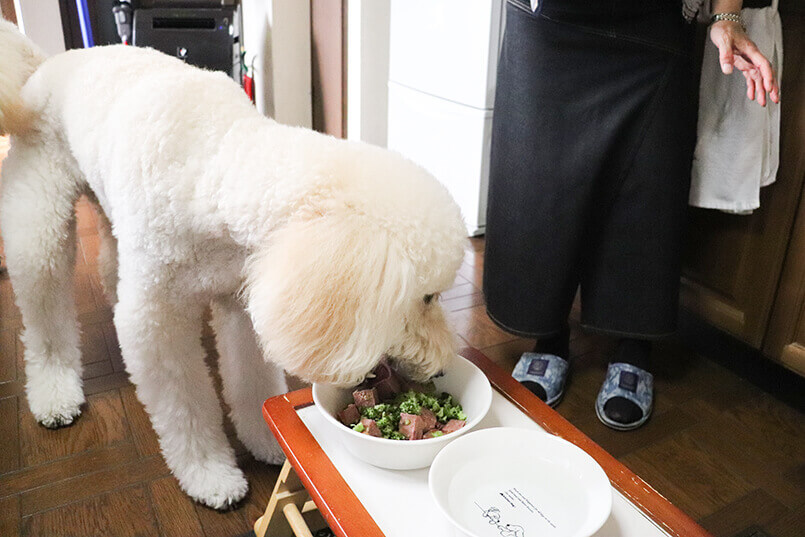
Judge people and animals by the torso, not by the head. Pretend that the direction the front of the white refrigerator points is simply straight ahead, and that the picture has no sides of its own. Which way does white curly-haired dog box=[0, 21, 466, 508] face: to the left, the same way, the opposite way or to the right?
to the left

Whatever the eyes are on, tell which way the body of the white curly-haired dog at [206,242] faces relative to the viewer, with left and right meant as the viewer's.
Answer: facing the viewer and to the right of the viewer

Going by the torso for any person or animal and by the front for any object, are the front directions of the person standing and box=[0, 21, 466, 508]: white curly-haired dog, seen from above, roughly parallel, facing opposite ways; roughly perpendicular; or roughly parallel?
roughly perpendicular

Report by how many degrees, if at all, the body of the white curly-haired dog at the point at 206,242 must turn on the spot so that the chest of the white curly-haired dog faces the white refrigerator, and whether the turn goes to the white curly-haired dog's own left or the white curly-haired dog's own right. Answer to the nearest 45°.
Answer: approximately 90° to the white curly-haired dog's own left

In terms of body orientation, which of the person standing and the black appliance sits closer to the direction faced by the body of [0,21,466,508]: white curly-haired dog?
the person standing

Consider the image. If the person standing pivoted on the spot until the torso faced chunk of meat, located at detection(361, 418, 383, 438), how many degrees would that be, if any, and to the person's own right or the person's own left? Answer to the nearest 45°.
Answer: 0° — they already face it

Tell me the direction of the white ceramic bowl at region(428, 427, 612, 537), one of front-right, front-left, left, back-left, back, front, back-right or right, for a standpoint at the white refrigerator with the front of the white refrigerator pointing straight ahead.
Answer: front-left

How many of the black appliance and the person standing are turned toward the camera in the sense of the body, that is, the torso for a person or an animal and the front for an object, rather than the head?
2

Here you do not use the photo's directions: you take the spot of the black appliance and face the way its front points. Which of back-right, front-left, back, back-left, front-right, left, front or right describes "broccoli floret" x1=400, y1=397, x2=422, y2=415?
front

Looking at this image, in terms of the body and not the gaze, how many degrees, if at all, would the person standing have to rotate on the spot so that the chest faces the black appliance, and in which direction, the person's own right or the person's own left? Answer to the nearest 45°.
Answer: approximately 135° to the person's own right

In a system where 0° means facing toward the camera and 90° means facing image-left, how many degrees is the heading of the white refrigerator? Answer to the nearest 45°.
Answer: approximately 45°

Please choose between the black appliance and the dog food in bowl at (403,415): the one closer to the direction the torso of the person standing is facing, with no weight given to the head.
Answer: the dog food in bowl

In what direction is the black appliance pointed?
toward the camera

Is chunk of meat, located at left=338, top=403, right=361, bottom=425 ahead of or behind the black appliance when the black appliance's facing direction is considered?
ahead

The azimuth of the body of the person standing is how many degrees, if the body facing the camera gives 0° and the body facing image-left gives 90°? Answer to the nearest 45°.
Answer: approximately 0°

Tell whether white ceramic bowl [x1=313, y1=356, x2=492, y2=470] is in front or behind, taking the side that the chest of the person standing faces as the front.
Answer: in front
